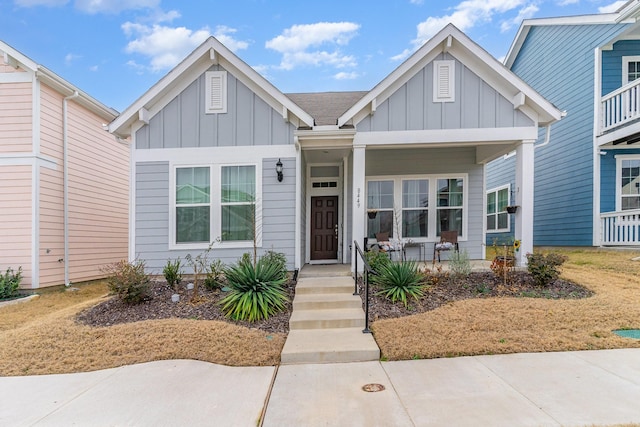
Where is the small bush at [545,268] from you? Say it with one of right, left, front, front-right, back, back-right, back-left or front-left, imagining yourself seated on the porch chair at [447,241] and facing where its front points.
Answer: left

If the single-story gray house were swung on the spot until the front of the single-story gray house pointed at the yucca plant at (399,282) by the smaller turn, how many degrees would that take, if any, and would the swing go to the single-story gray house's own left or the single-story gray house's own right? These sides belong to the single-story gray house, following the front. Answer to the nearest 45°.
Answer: approximately 45° to the single-story gray house's own left

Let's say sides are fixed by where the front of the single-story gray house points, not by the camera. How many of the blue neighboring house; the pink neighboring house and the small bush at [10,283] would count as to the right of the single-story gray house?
2

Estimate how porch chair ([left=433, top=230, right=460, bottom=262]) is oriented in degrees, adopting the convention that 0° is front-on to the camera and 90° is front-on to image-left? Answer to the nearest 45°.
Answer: approximately 45°

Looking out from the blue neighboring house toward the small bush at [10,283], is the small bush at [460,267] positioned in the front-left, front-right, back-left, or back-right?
front-left

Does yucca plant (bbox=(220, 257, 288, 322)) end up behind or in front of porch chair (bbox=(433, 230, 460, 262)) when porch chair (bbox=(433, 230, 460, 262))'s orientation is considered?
in front

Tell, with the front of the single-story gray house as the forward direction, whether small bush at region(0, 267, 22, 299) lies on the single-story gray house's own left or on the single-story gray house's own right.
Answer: on the single-story gray house's own right

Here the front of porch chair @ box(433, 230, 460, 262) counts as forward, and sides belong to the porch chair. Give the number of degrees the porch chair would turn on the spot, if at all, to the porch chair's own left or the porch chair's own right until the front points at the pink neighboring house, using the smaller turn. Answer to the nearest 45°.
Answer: approximately 45° to the porch chair's own right

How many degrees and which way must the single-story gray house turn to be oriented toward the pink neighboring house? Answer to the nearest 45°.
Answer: approximately 90° to its right

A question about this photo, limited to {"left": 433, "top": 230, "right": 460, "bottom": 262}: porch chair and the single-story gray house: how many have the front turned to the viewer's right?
0

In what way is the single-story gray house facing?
toward the camera

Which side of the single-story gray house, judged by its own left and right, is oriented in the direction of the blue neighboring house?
left
